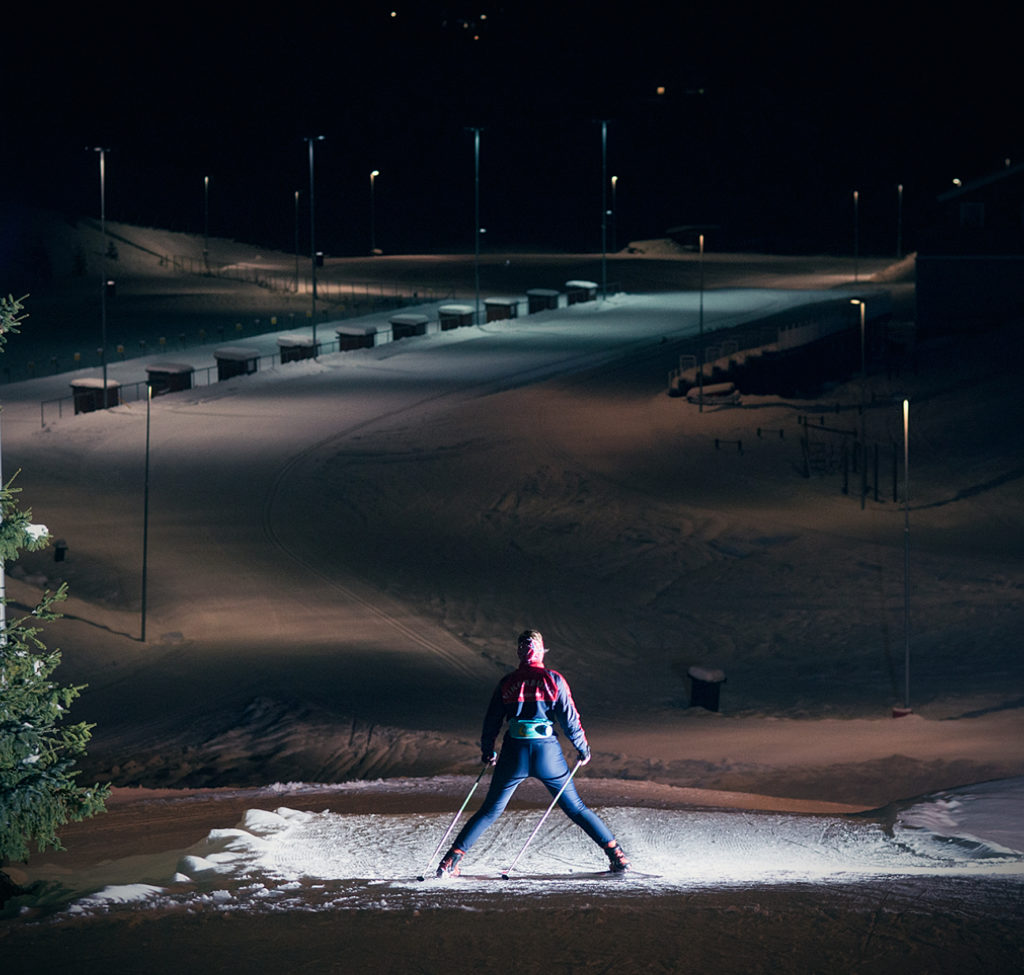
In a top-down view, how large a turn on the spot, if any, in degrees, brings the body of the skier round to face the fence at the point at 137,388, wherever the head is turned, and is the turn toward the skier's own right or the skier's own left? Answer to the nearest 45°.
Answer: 0° — they already face it

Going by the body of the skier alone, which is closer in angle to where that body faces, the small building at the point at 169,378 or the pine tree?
the small building

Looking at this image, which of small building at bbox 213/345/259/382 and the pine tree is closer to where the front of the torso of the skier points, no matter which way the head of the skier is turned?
the small building

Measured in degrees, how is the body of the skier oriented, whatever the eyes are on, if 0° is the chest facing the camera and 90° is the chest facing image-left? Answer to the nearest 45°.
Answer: approximately 180°

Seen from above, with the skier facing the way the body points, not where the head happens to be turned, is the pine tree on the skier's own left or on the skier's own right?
on the skier's own left

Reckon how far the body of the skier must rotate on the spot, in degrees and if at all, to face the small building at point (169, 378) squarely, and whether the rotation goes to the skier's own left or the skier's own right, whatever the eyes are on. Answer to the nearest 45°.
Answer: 0° — they already face it

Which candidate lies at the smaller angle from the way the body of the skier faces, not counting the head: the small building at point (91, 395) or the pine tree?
the small building
